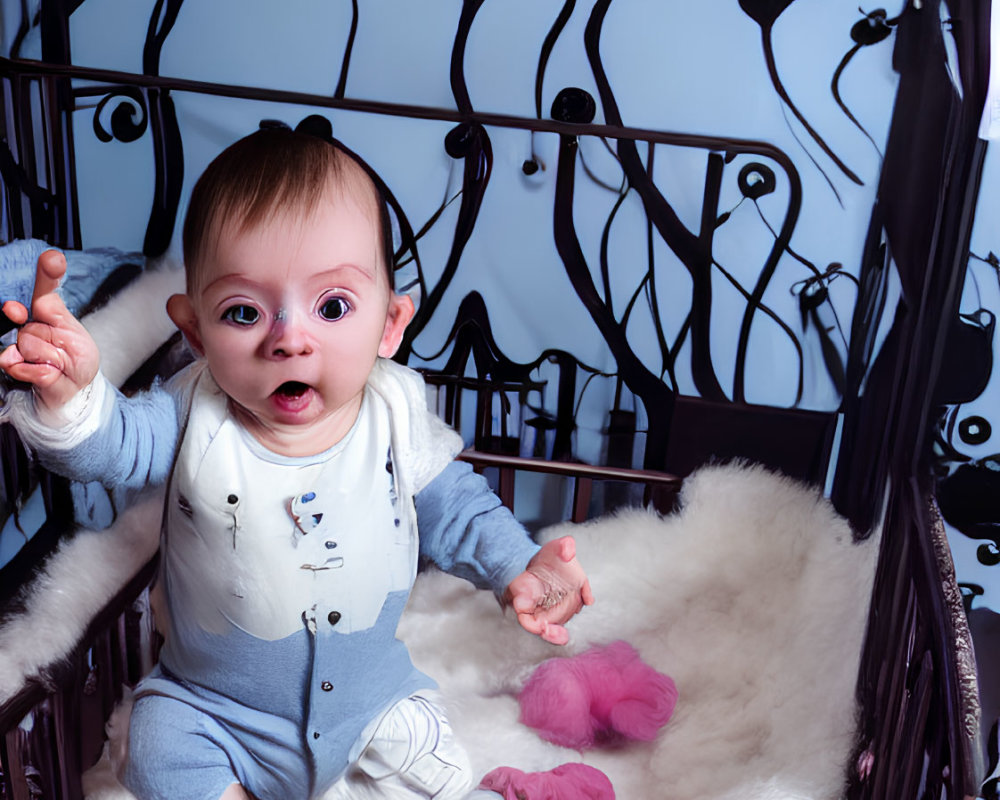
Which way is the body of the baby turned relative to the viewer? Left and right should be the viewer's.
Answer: facing the viewer

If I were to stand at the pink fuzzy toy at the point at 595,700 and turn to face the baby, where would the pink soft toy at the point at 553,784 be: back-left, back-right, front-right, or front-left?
front-left

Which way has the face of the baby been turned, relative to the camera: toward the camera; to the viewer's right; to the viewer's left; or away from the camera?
toward the camera
